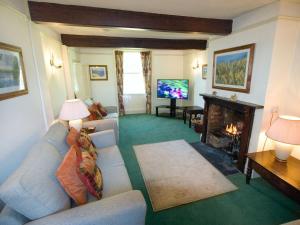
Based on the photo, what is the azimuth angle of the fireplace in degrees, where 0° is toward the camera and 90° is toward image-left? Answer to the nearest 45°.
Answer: approximately 45°

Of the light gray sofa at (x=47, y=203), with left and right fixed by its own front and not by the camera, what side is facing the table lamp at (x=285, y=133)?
front

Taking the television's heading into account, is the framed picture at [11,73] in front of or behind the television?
in front

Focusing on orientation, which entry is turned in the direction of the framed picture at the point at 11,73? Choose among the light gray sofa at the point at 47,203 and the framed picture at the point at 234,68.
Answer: the framed picture at the point at 234,68

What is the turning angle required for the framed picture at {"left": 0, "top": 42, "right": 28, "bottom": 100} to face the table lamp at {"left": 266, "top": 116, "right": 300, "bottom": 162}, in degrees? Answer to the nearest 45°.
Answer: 0° — it already faces it

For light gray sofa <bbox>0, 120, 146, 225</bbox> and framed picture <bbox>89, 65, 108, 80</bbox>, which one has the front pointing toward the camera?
the framed picture

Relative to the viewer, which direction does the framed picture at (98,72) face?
toward the camera

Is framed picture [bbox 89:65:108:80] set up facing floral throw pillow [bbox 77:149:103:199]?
yes

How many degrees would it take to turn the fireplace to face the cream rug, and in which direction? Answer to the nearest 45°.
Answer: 0° — it already faces it

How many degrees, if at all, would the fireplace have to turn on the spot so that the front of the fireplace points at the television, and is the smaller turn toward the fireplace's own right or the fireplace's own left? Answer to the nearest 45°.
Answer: approximately 90° to the fireplace's own right

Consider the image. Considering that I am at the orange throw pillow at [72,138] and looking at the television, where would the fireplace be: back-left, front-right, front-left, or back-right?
front-right

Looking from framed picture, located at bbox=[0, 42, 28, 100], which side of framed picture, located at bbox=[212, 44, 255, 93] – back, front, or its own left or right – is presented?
front

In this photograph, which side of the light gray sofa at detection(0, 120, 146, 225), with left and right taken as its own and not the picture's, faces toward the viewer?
right
